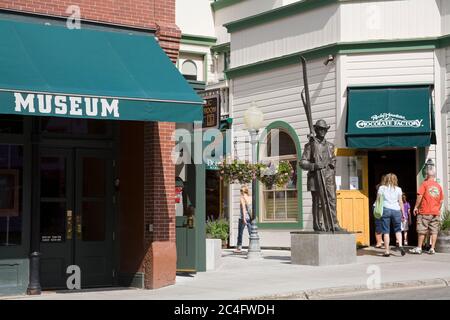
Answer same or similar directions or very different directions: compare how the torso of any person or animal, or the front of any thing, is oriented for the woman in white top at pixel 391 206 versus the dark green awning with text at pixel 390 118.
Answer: very different directions

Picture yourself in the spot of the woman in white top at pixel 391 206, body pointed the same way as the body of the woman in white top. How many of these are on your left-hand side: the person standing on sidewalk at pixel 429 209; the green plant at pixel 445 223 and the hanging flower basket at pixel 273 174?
1

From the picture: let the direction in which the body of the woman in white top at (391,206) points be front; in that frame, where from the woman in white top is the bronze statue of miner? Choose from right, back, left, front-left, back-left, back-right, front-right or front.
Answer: back-left

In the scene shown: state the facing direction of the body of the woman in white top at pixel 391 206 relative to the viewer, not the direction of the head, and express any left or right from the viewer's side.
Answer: facing away from the viewer

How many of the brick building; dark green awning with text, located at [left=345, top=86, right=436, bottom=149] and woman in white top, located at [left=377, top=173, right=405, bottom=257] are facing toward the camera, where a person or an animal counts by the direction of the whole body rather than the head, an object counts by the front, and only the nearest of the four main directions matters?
2

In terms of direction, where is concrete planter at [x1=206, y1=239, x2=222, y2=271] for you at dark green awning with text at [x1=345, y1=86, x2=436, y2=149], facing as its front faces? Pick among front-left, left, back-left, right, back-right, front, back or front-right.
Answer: front-right

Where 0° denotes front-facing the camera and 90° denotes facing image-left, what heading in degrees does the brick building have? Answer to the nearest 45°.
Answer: approximately 0°
